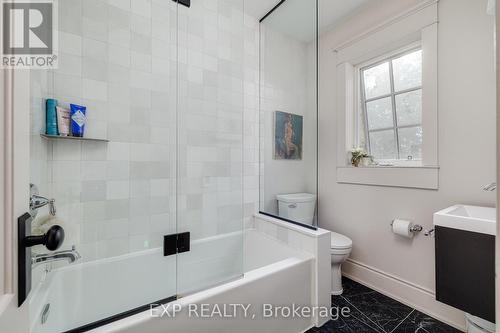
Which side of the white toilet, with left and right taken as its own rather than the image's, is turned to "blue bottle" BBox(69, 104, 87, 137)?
right

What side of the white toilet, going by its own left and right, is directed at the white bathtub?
right

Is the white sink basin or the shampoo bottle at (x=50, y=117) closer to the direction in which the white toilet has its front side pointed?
the white sink basin

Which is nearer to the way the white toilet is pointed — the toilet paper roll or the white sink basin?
the white sink basin

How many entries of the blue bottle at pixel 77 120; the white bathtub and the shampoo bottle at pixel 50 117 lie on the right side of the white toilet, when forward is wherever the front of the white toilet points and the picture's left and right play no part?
3

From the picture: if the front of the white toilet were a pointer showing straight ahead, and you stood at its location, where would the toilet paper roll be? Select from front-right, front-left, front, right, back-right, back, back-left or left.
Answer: front-left

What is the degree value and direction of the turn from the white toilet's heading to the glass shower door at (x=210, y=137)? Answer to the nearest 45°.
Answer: approximately 135° to its right

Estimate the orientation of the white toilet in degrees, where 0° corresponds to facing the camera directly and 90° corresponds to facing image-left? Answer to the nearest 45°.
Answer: approximately 315°

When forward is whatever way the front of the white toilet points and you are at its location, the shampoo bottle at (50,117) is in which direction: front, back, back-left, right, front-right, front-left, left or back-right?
right
